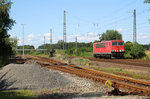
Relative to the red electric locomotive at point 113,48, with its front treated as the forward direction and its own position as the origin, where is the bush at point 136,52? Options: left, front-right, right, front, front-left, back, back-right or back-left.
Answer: left

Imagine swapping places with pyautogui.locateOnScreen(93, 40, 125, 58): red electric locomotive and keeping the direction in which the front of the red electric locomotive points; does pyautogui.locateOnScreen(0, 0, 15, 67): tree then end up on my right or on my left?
on my right
